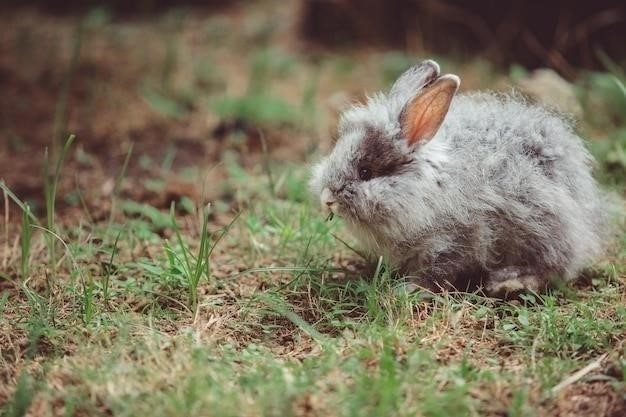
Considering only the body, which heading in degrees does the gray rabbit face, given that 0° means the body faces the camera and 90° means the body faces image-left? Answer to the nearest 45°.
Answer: approximately 90°

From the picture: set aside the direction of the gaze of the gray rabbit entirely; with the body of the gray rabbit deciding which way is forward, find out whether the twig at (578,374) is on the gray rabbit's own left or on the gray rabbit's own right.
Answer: on the gray rabbit's own left
